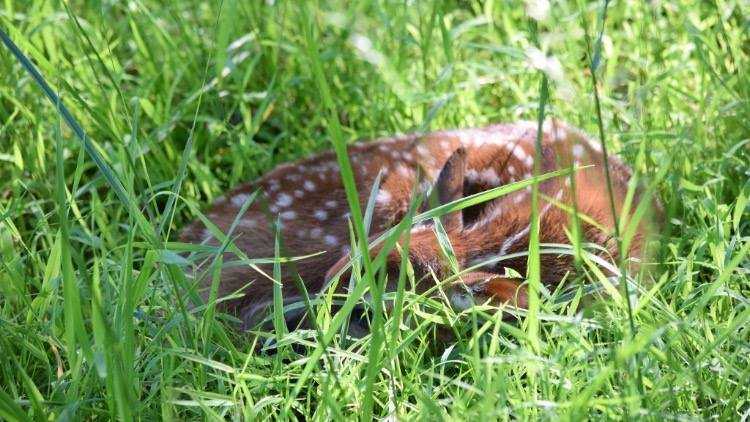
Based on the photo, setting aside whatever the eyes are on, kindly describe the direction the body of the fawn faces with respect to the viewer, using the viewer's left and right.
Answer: facing to the right of the viewer
